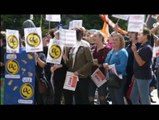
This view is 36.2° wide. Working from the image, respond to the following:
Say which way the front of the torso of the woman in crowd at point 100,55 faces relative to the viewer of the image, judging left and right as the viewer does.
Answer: facing the viewer and to the left of the viewer

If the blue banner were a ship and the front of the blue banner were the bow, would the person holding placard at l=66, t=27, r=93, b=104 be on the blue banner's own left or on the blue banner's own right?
on the blue banner's own left

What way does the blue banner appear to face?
toward the camera

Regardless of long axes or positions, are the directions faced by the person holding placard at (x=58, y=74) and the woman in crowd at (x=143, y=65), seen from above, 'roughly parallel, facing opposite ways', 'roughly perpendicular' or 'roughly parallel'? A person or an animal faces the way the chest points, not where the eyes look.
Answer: roughly parallel
